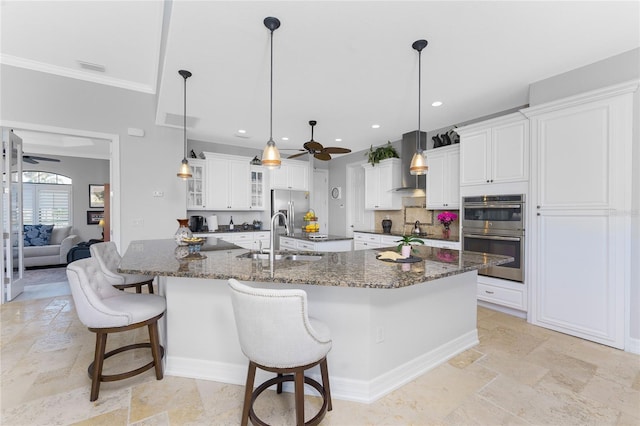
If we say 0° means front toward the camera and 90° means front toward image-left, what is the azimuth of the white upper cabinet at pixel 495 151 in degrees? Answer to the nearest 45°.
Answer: approximately 45°

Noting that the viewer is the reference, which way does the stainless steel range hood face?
facing the viewer and to the left of the viewer

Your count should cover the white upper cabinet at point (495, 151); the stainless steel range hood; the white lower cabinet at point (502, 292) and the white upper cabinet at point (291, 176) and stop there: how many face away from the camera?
0

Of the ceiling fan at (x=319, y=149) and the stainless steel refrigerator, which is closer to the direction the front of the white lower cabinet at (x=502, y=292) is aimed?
the ceiling fan

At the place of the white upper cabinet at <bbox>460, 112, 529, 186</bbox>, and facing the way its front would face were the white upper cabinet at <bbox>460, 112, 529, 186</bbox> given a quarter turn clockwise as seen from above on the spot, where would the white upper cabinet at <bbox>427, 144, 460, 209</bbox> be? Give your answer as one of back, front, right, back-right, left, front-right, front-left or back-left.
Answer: front

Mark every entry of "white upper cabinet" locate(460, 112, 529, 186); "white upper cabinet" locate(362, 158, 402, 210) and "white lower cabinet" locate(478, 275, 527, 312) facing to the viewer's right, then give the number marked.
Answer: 0

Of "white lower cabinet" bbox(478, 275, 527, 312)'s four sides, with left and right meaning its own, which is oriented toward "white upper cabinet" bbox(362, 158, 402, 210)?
right

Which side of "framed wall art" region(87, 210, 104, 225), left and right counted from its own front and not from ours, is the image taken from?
front

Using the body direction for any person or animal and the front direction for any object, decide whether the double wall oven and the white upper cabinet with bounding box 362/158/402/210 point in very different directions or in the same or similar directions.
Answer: same or similar directions

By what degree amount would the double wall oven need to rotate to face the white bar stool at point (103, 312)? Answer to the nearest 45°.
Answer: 0° — it already faces it

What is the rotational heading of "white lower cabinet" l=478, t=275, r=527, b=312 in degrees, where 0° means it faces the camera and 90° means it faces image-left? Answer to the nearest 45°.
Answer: approximately 45°

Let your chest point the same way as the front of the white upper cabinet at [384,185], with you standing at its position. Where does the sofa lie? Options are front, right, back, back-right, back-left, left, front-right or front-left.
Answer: front-right

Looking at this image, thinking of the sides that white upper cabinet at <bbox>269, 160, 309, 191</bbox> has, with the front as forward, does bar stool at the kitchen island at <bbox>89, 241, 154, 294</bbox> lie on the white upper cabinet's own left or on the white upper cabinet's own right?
on the white upper cabinet's own right
